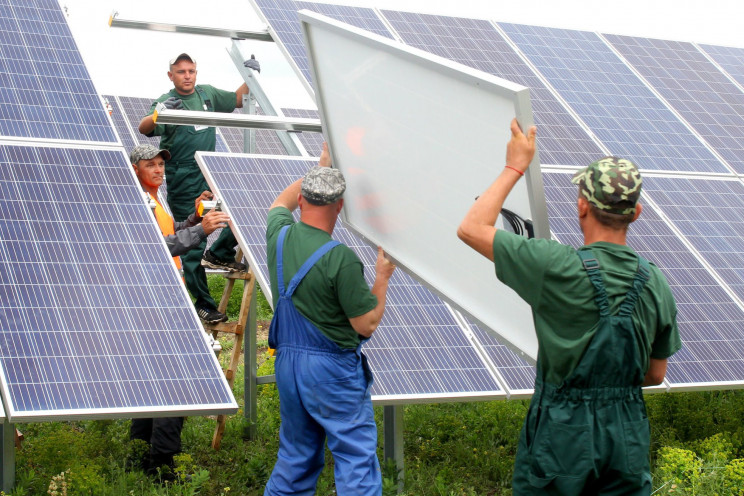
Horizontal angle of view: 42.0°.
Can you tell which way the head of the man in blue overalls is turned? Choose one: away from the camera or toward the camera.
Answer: away from the camera

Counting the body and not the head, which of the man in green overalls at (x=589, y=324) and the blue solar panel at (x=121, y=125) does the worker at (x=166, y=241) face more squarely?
the man in green overalls

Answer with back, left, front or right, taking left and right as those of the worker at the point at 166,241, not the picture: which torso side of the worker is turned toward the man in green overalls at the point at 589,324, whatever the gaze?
front

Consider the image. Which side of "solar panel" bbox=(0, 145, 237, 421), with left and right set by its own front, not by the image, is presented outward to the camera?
front

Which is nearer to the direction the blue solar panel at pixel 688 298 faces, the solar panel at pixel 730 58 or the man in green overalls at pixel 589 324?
the man in green overalls

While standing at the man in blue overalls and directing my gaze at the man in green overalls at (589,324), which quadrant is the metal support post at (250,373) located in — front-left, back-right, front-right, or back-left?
back-left

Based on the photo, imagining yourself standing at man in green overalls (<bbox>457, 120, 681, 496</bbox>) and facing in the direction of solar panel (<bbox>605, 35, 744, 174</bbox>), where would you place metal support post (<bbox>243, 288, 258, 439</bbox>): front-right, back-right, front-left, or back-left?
front-left

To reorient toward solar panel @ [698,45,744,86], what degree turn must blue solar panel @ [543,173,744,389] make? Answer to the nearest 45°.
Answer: approximately 180°

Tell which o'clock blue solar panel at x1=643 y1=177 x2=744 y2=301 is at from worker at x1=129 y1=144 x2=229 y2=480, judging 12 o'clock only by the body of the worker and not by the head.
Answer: The blue solar panel is roughly at 10 o'clock from the worker.

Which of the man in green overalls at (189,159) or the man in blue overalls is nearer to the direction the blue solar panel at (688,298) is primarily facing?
the man in blue overalls

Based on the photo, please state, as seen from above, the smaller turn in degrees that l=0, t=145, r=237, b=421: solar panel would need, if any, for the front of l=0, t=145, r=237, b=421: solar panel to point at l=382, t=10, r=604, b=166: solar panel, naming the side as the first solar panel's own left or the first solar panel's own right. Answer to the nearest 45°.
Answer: approximately 135° to the first solar panel's own left

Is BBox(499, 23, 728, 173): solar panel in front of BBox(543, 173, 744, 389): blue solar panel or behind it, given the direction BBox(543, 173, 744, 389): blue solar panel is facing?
behind

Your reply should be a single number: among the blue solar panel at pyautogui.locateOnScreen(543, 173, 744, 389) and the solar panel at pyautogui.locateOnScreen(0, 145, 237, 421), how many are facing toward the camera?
2

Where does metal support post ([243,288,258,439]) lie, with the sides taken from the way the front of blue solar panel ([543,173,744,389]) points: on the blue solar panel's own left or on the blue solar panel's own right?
on the blue solar panel's own right

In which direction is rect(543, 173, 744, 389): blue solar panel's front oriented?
toward the camera

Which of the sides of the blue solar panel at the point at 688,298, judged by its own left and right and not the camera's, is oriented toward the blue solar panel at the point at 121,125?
right

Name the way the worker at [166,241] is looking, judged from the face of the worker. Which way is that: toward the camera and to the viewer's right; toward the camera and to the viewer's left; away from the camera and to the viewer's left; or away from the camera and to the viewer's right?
toward the camera and to the viewer's right

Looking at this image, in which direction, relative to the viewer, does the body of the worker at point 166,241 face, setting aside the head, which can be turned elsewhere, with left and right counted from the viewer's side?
facing the viewer and to the right of the viewer
